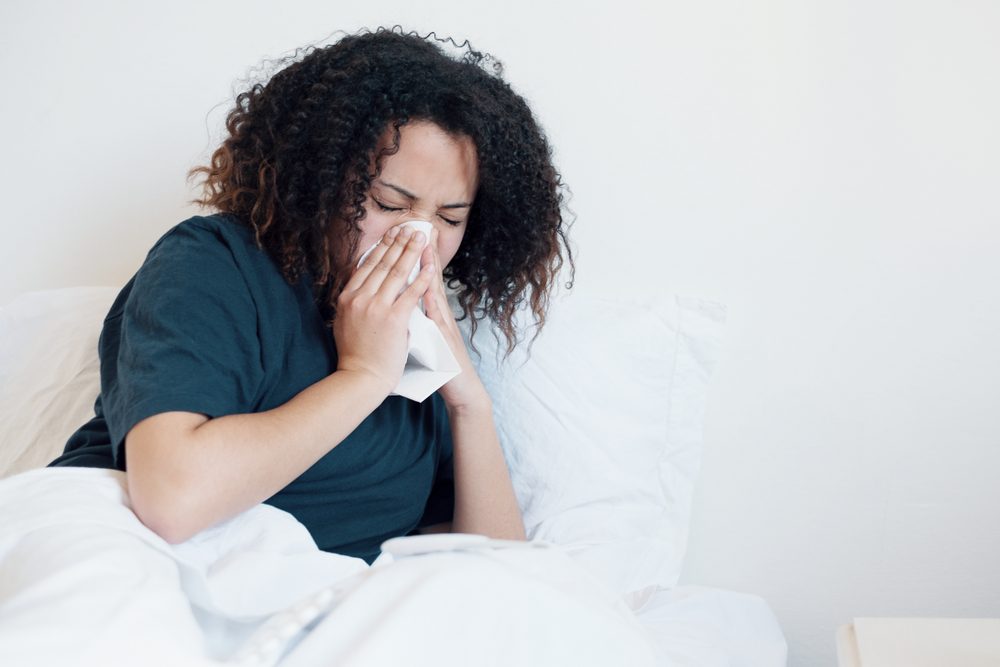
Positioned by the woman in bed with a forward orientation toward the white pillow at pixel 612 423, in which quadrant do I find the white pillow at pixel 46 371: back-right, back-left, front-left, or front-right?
back-left

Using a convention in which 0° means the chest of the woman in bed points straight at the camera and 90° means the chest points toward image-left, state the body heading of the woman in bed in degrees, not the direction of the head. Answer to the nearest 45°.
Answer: approximately 315°

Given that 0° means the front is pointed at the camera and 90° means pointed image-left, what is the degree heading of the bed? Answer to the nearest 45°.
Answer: approximately 0°
